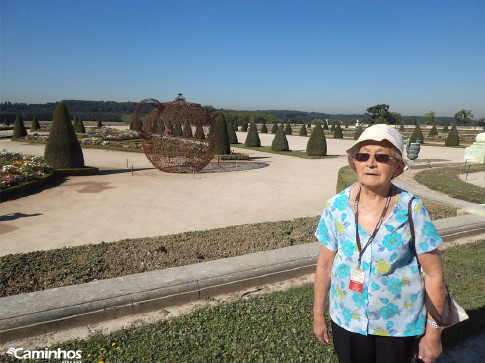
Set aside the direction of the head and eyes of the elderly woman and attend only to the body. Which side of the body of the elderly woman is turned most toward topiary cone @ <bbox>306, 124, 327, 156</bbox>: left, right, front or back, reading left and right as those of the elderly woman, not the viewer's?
back

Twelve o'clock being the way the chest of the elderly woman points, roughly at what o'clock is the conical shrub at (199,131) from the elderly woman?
The conical shrub is roughly at 5 o'clock from the elderly woman.

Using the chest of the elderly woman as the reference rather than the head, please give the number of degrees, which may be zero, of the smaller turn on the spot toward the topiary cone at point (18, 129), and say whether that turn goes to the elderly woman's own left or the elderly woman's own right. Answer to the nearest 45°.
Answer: approximately 135° to the elderly woman's own right

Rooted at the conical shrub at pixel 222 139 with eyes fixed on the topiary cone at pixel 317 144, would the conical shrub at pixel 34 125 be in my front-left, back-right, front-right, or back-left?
back-left

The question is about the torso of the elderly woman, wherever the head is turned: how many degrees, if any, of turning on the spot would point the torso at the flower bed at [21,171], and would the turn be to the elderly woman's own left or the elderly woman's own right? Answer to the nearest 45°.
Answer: approximately 135° to the elderly woman's own right

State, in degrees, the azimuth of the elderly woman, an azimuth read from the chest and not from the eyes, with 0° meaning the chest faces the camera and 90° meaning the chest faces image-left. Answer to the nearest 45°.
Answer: approximately 0°
